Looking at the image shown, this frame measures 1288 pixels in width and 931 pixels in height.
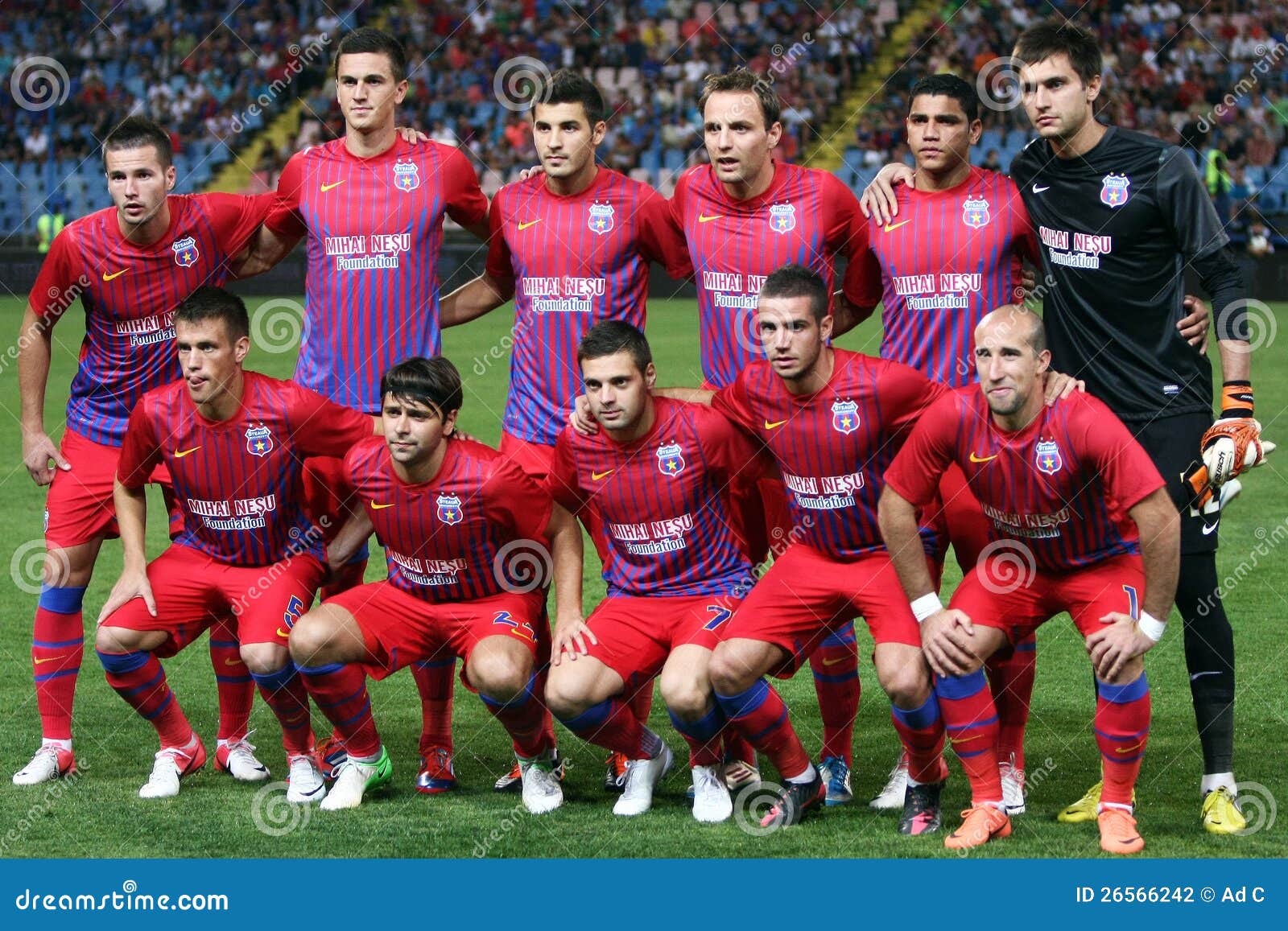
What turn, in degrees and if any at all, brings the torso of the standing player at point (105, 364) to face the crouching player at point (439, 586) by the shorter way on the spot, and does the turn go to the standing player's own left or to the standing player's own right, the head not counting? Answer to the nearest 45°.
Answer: approximately 45° to the standing player's own left

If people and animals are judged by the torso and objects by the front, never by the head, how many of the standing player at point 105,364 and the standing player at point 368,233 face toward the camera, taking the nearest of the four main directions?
2

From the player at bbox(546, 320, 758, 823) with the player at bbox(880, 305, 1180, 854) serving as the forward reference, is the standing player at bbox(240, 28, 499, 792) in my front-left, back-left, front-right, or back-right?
back-left

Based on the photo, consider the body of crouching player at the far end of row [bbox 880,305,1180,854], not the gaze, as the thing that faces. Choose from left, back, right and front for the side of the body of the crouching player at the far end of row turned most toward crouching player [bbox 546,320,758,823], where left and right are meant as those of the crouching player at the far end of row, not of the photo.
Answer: right

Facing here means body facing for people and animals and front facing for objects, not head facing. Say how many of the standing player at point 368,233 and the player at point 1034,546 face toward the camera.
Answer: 2

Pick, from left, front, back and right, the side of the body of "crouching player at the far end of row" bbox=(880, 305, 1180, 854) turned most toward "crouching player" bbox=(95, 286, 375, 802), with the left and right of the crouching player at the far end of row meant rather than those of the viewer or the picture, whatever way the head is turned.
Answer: right

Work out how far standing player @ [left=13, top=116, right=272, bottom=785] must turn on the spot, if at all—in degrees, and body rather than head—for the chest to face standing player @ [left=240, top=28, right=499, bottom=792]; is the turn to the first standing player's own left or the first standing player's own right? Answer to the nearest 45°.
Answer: approximately 90° to the first standing player's own left

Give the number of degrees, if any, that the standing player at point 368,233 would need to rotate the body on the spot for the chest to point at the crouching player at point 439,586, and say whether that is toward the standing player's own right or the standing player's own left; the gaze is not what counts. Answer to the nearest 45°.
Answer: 0° — they already face them

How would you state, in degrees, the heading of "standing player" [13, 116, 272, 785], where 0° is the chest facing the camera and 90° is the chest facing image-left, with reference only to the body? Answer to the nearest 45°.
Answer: approximately 0°
